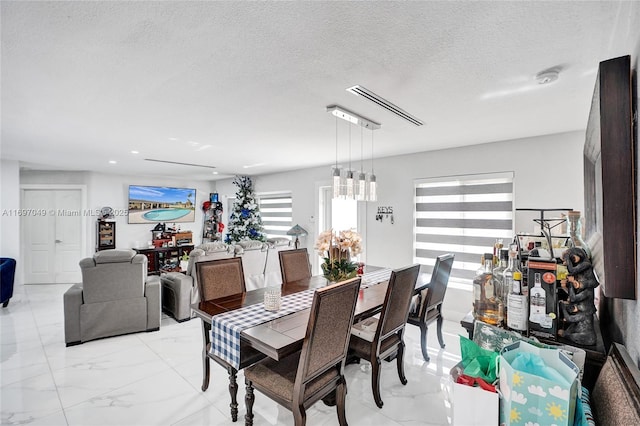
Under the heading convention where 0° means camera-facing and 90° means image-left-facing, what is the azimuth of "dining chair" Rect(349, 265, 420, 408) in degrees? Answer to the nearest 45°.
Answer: approximately 135°

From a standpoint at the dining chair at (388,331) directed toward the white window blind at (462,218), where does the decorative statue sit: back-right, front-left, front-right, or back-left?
back-right

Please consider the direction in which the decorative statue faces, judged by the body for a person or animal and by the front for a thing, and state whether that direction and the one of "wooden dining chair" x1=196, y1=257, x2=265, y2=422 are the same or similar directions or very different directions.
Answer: very different directions

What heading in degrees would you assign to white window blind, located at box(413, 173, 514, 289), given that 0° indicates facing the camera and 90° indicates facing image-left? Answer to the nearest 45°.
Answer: approximately 45°

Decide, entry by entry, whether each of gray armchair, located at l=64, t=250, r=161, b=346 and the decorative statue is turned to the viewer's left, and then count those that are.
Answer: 1

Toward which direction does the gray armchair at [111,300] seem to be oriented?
away from the camera

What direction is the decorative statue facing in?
to the viewer's left

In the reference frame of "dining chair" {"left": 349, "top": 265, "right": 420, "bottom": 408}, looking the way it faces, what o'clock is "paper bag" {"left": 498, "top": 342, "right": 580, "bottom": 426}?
The paper bag is roughly at 7 o'clock from the dining chair.
